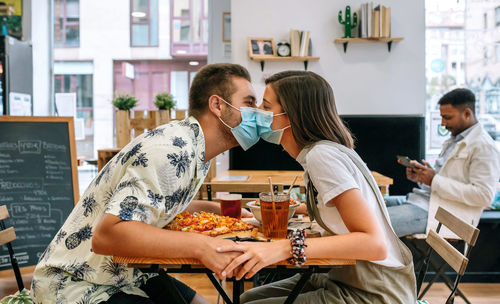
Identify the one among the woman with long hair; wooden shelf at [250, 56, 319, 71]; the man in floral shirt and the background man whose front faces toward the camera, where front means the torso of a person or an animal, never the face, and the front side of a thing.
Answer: the wooden shelf

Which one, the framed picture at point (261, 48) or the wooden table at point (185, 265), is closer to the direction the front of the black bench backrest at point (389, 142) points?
the wooden table

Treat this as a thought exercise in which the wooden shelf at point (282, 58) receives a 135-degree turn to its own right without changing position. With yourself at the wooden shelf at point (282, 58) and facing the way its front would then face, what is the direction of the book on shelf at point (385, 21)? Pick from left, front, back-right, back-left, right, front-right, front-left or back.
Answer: back-right

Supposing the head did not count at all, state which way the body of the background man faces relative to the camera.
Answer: to the viewer's left

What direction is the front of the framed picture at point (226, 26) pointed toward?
toward the camera

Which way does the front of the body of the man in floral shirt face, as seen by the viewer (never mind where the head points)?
to the viewer's right

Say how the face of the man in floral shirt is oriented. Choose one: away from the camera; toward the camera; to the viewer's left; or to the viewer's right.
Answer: to the viewer's right

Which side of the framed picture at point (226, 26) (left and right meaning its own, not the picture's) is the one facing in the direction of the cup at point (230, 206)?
front

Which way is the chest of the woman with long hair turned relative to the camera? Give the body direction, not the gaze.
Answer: to the viewer's left

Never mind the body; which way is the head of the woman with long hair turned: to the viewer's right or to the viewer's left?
to the viewer's left

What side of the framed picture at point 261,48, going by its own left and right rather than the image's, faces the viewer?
front

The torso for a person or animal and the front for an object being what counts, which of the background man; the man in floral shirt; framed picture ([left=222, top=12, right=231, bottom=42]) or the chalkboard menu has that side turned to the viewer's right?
the man in floral shirt
